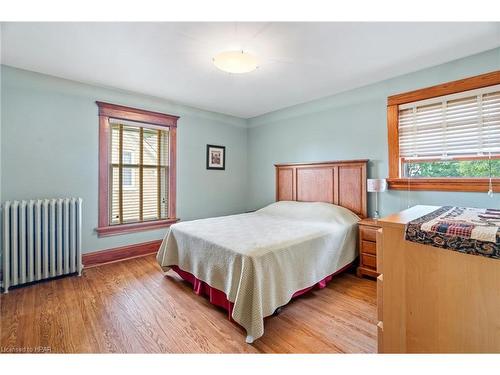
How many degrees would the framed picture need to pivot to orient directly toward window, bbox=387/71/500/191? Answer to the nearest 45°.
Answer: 0° — it already faces it

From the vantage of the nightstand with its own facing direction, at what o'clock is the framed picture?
The framed picture is roughly at 2 o'clock from the nightstand.

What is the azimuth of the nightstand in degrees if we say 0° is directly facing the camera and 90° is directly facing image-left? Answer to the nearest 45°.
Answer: approximately 45°

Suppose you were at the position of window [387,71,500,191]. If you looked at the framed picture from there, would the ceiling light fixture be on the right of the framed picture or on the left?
left

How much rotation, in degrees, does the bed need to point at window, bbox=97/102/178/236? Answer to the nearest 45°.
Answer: approximately 90° to its right

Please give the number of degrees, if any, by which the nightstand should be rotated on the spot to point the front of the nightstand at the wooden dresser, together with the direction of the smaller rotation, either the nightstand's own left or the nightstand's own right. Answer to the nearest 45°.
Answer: approximately 45° to the nightstand's own left
